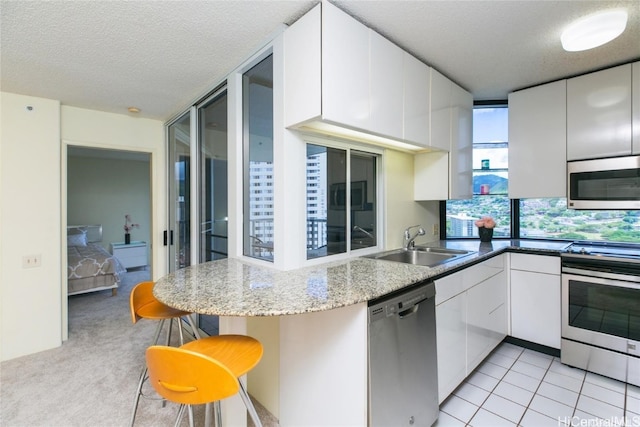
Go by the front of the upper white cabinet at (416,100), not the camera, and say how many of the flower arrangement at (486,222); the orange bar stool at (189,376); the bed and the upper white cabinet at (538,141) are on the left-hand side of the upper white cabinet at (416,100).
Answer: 2

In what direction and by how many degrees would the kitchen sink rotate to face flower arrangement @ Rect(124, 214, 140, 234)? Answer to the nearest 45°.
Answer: approximately 135° to its right
